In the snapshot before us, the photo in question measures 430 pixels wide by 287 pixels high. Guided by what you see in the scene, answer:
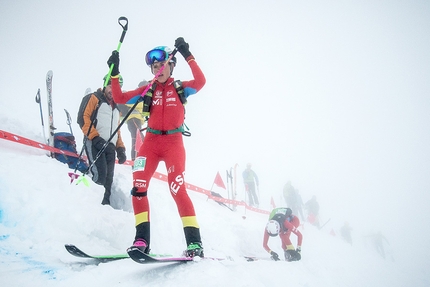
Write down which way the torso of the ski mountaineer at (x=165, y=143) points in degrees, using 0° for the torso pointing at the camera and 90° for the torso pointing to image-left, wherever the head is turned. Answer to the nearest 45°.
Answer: approximately 0°

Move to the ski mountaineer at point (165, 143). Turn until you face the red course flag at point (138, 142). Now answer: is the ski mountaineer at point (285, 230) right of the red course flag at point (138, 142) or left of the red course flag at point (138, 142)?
right

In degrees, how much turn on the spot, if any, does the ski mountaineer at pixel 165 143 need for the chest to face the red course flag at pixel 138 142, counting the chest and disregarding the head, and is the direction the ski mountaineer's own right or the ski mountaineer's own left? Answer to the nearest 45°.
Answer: approximately 180°

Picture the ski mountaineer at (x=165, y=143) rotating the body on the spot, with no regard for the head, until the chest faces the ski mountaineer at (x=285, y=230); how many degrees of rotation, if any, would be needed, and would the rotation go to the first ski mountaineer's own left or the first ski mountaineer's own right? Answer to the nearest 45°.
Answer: approximately 135° to the first ski mountaineer's own left
